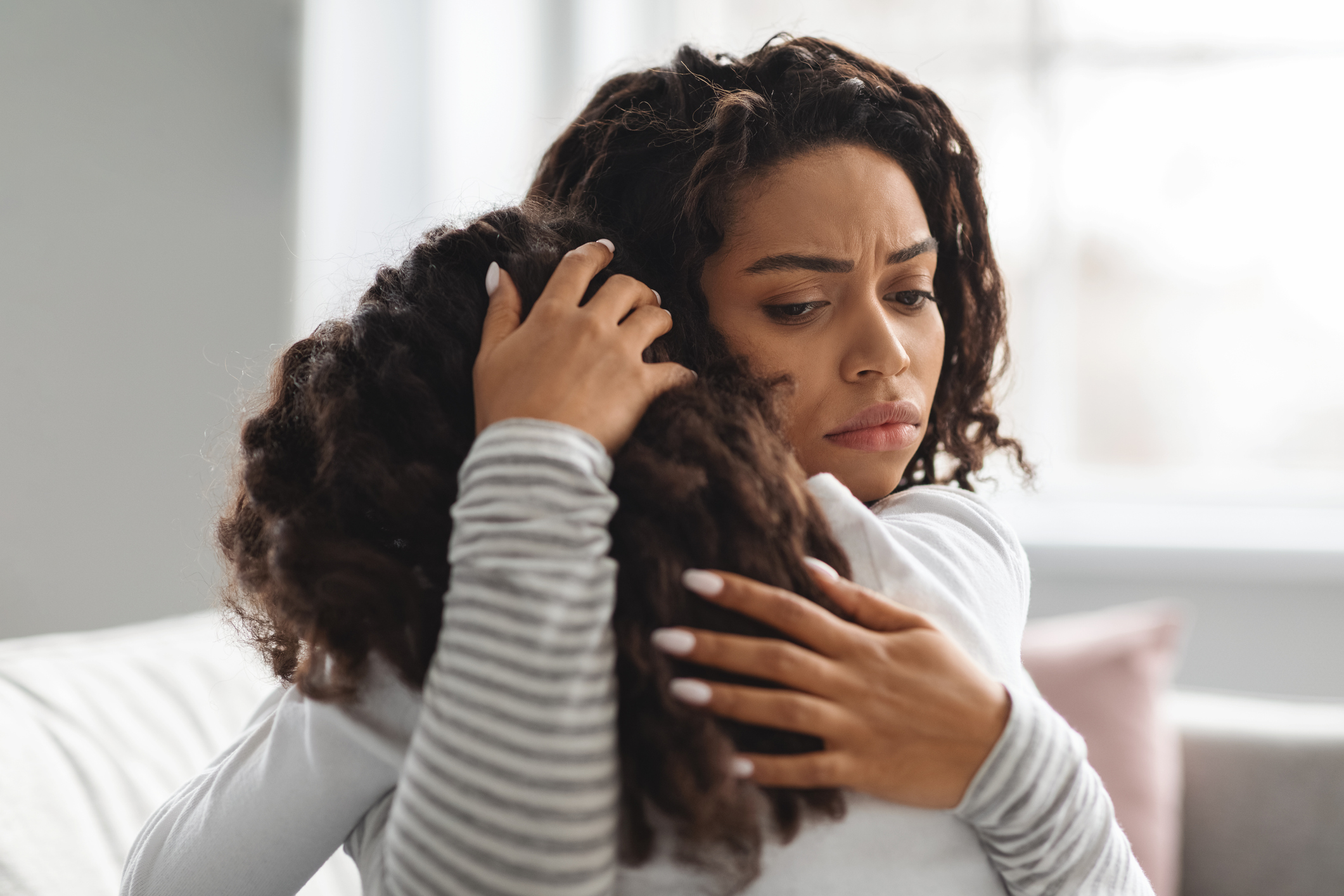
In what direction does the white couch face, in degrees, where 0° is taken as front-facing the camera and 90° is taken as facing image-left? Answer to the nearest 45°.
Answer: approximately 0°

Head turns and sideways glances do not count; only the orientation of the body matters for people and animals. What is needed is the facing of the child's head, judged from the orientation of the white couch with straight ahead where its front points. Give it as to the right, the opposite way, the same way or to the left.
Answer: the opposite way

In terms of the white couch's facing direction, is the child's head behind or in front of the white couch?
in front

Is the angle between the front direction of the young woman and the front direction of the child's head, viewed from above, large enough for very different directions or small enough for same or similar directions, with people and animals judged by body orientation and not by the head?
very different directions

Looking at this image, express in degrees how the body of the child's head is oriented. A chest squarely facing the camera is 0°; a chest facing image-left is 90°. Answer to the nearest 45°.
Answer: approximately 180°

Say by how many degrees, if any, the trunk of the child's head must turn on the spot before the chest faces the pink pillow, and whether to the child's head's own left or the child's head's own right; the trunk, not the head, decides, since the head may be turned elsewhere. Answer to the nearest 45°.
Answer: approximately 45° to the child's head's own right
